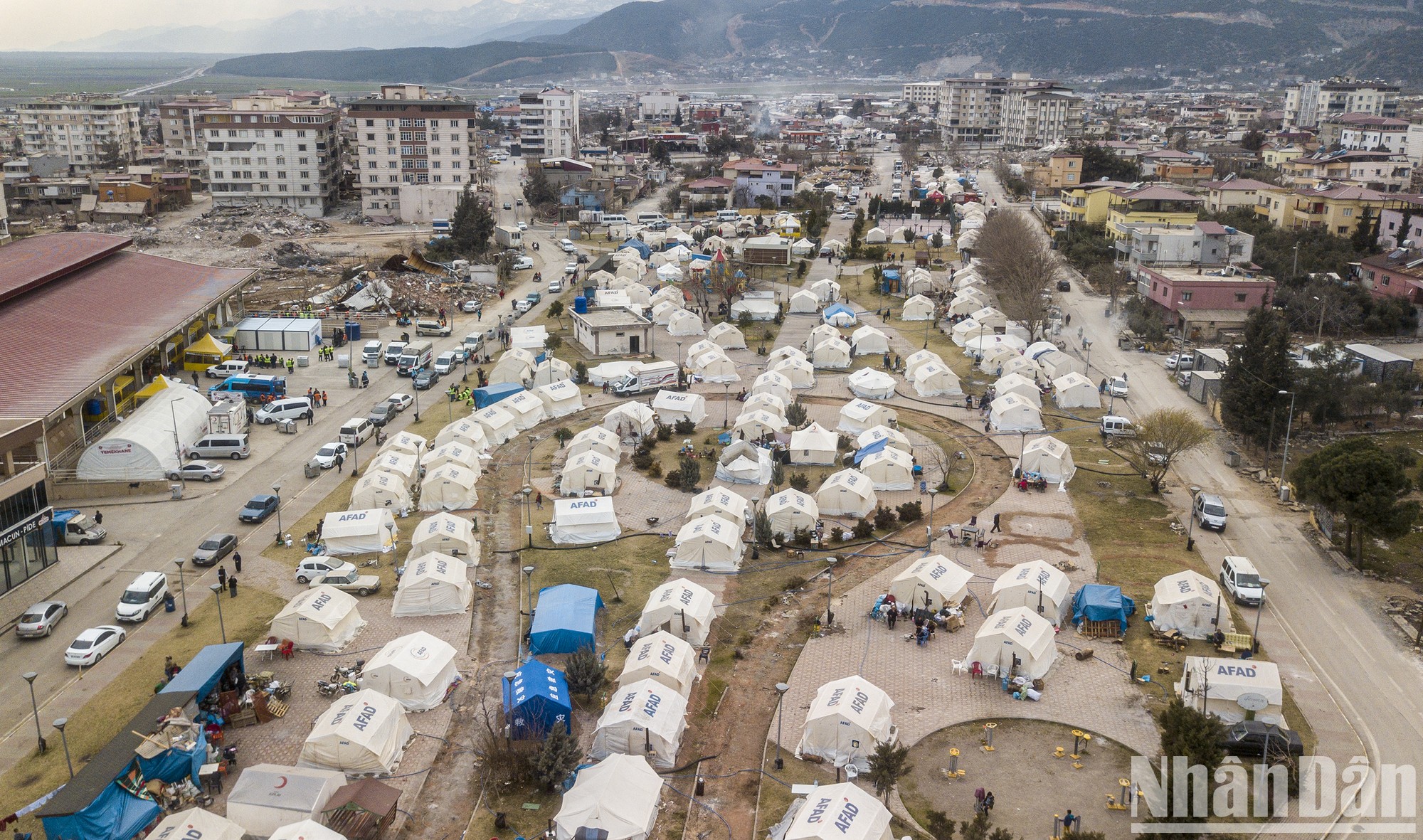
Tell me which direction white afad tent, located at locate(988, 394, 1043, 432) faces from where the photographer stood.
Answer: facing the viewer

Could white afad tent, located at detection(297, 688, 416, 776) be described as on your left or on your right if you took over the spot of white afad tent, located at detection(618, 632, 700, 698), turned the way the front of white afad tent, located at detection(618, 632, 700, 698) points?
on your right

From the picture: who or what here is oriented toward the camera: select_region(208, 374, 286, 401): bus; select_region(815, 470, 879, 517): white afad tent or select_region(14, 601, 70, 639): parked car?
the white afad tent

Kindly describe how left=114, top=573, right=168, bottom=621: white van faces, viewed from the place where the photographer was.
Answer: facing the viewer and to the left of the viewer

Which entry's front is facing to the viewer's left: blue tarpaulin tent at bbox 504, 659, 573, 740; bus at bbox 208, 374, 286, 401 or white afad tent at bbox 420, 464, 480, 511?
the bus

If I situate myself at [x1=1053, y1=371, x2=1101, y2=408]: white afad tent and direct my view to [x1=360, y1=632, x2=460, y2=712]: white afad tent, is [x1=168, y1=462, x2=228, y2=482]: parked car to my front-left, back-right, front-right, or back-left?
front-right

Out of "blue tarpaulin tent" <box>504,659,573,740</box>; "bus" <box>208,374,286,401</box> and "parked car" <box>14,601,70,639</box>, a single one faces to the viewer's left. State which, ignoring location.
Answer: the bus

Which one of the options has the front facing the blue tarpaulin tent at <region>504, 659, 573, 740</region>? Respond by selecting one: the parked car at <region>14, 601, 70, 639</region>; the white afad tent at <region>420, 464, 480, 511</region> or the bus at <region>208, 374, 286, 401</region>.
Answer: the white afad tent

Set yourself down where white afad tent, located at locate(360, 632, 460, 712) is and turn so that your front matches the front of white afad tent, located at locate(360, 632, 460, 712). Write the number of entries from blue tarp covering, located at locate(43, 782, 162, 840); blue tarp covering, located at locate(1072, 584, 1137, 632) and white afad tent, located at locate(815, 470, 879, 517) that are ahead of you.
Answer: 1

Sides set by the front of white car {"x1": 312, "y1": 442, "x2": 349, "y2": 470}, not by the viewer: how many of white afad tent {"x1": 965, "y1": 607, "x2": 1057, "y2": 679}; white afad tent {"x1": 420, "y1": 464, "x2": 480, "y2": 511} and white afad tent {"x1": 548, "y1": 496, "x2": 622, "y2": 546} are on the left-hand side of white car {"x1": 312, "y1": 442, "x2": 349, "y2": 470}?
3

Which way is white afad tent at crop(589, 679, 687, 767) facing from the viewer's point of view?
toward the camera

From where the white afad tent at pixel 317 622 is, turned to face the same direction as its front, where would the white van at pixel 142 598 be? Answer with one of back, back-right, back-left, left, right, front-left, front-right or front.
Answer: right

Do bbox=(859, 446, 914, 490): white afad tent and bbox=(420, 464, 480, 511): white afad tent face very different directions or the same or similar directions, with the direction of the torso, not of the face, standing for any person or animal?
same or similar directions

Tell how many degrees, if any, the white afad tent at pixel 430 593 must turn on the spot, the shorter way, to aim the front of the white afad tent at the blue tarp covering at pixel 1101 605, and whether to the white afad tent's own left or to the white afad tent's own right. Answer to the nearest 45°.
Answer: approximately 90° to the white afad tent's own left

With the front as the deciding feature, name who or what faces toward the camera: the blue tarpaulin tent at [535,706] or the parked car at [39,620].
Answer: the blue tarpaulin tent

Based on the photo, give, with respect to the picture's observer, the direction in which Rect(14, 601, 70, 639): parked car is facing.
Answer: facing away from the viewer and to the right of the viewer

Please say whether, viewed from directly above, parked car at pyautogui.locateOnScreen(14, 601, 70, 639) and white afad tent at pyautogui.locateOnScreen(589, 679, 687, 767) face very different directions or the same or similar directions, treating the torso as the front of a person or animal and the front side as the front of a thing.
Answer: very different directions

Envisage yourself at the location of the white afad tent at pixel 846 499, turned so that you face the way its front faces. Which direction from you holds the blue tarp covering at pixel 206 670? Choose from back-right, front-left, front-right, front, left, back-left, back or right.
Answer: front-right
